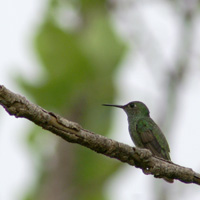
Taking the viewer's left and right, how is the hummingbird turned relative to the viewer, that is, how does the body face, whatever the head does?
facing to the left of the viewer
